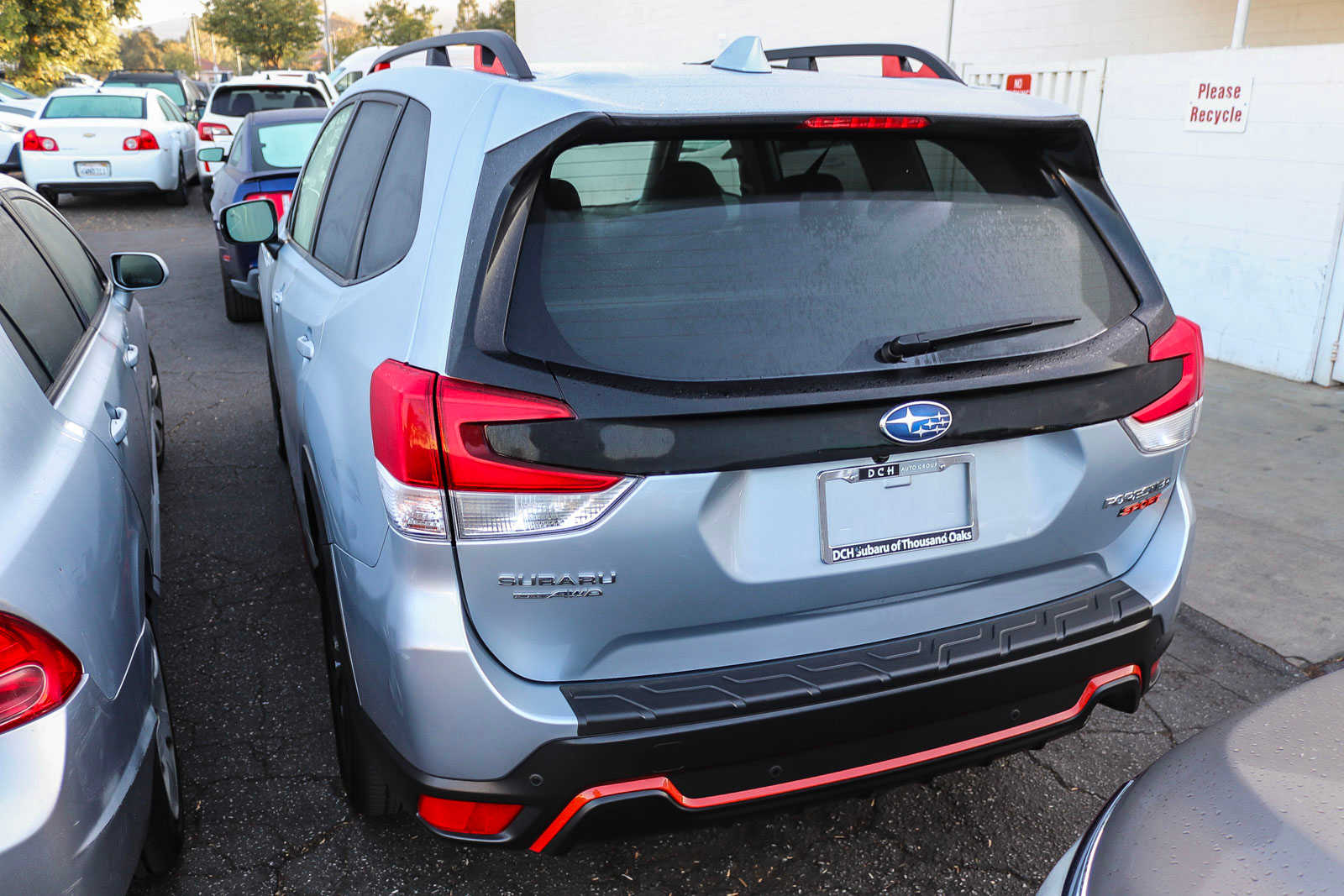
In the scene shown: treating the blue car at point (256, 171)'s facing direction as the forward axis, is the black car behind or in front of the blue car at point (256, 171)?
in front

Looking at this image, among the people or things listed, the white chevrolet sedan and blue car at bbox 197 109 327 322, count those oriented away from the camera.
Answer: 2

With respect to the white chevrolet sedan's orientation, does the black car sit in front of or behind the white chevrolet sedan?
in front

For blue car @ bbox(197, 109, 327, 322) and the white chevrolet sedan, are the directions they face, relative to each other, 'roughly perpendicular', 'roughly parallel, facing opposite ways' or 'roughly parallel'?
roughly parallel

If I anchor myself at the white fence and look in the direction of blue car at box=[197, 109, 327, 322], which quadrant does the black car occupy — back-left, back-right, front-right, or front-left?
front-right

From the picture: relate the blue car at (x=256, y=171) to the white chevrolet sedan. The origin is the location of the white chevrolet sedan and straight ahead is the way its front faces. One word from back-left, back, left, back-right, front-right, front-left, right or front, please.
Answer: back

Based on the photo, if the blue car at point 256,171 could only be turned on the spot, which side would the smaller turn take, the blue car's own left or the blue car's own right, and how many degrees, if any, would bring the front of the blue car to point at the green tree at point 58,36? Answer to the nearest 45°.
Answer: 0° — it already faces it

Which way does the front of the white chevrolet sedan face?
away from the camera

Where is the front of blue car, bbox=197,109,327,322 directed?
away from the camera

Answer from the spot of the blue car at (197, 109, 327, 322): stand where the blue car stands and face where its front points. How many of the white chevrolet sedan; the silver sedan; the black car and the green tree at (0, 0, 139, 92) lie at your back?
1

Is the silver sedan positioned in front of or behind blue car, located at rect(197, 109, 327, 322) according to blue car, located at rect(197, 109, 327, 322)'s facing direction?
behind

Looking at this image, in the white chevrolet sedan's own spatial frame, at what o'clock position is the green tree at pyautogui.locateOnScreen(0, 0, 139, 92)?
The green tree is roughly at 12 o'clock from the white chevrolet sedan.

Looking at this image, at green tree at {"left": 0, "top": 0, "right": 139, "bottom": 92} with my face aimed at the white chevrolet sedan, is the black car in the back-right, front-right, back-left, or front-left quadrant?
front-left

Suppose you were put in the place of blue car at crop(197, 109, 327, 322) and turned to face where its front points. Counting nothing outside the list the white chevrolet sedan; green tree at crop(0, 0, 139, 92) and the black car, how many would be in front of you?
3
